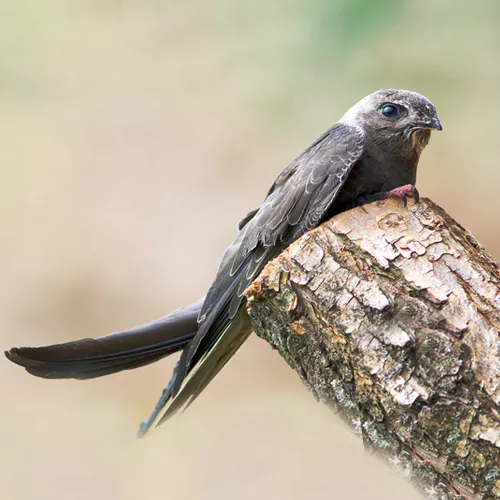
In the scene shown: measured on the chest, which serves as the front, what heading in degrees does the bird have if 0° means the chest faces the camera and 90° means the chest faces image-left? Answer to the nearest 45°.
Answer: approximately 270°
